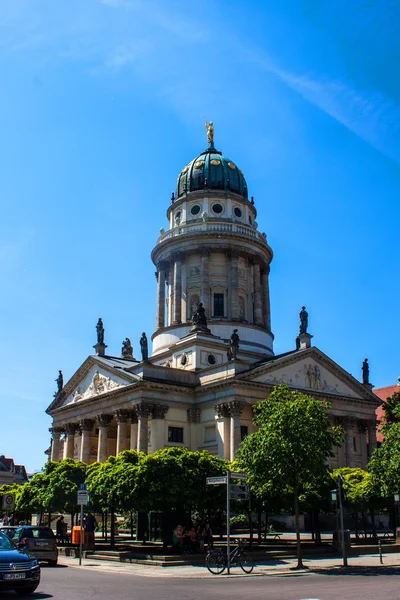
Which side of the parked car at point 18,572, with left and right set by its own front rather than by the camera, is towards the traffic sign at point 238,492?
left

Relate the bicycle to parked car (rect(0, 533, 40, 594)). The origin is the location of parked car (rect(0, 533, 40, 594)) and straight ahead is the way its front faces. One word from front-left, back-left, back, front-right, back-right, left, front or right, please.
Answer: left

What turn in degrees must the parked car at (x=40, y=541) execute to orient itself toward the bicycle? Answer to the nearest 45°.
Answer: approximately 180°

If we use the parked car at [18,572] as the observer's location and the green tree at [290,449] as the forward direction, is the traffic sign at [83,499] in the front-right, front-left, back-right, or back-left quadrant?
front-left

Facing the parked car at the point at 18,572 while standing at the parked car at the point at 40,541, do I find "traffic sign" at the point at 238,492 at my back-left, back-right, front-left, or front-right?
front-left

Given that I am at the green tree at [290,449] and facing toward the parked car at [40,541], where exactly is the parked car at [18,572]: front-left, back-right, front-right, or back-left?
front-left
